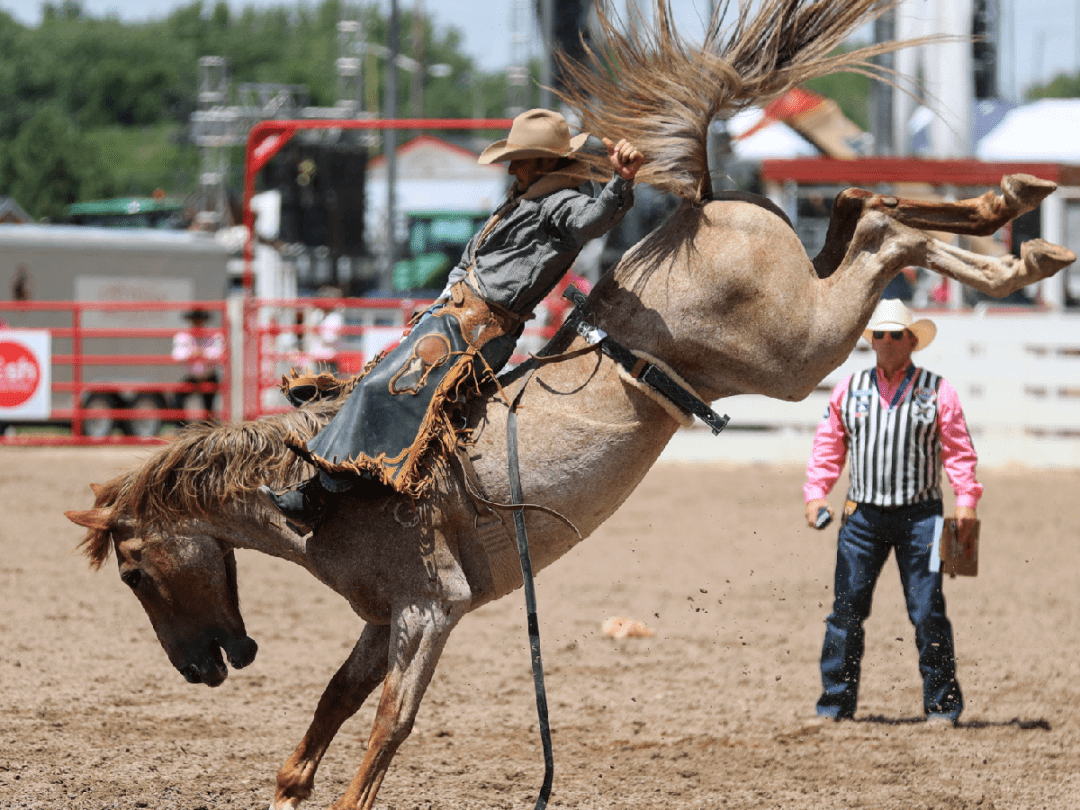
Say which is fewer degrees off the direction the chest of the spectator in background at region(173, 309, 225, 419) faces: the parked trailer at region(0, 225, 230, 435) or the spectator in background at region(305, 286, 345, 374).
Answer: the spectator in background

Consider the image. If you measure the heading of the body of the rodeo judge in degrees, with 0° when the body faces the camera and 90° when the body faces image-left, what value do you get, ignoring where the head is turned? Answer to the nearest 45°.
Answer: approximately 0°

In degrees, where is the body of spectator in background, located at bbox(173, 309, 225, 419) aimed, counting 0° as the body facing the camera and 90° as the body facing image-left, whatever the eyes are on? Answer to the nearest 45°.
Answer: approximately 0°

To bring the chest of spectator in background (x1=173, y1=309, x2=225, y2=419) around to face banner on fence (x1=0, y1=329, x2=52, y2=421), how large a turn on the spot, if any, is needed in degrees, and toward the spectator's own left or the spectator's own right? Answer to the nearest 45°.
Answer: approximately 45° to the spectator's own right

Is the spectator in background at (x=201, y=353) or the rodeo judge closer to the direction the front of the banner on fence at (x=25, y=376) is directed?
the rodeo judge

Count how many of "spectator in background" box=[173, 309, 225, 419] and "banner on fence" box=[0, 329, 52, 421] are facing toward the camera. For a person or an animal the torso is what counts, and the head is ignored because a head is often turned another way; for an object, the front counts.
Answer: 2

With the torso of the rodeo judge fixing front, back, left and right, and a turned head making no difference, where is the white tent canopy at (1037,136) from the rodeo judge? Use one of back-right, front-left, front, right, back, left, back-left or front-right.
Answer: back
